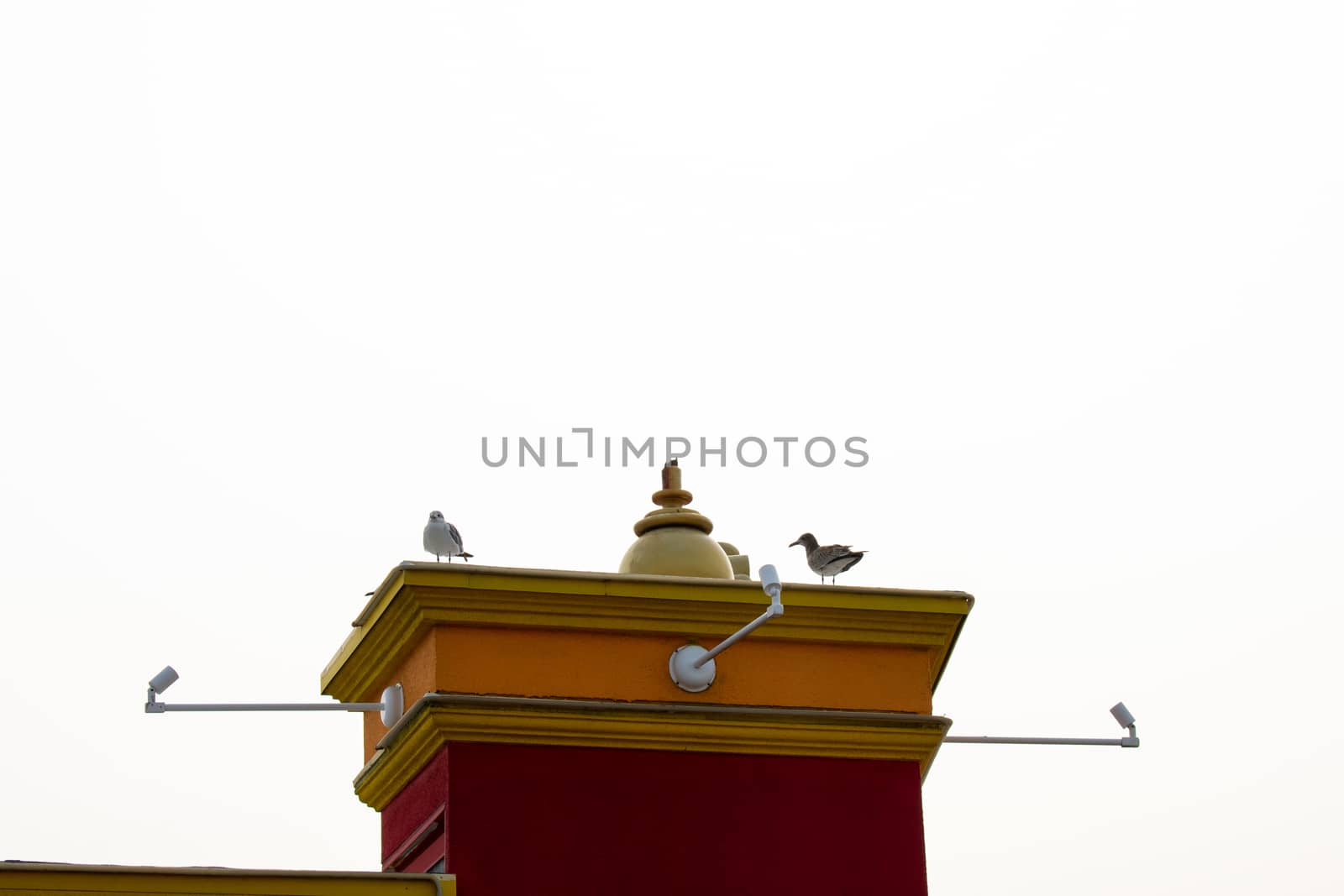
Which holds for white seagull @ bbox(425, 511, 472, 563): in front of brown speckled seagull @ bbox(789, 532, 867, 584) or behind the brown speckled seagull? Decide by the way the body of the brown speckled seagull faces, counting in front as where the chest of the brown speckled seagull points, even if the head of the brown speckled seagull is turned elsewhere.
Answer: in front

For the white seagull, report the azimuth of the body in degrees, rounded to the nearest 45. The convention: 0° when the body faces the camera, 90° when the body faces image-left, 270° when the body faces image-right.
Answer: approximately 45°

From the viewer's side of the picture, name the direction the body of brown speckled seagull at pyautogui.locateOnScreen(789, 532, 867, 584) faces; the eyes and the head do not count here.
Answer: to the viewer's left

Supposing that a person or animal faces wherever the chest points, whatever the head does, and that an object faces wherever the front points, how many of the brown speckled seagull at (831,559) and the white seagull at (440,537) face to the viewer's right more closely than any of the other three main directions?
0
